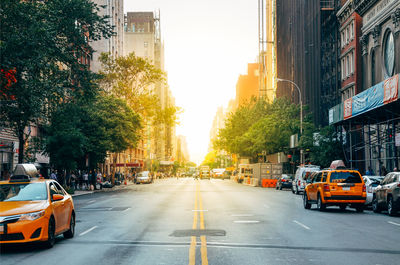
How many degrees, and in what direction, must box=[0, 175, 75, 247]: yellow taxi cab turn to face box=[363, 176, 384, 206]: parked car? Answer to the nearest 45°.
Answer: approximately 180°

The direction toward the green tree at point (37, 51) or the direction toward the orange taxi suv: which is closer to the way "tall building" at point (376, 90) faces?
the green tree

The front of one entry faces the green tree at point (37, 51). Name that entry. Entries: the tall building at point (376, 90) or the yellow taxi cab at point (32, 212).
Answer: the tall building

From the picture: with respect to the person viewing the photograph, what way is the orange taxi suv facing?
facing away from the viewer and to the left of the viewer

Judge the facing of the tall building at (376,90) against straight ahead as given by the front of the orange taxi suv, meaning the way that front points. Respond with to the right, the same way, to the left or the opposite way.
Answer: to the left

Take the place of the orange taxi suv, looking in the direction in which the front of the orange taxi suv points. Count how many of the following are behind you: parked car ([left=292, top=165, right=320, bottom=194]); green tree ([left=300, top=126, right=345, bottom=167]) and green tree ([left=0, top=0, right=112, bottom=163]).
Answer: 0

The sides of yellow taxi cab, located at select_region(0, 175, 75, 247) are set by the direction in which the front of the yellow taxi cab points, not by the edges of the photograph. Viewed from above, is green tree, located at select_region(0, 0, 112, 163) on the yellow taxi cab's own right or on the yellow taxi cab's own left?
on the yellow taxi cab's own right

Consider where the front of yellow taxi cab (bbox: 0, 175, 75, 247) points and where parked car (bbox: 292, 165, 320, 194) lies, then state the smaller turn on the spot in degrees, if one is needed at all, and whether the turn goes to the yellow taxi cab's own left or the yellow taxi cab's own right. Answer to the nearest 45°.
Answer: approximately 180°

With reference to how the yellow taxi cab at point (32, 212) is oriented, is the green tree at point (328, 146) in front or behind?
behind

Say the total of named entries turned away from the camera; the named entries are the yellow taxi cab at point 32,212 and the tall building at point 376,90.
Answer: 0

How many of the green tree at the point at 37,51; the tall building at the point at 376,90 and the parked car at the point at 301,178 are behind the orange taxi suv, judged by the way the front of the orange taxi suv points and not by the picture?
0

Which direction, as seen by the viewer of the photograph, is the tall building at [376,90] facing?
facing the viewer and to the left of the viewer

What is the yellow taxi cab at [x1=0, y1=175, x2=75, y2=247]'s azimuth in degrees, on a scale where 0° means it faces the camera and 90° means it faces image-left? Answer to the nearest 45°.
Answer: approximately 45°

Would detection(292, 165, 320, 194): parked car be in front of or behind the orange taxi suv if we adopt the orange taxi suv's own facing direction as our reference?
in front
